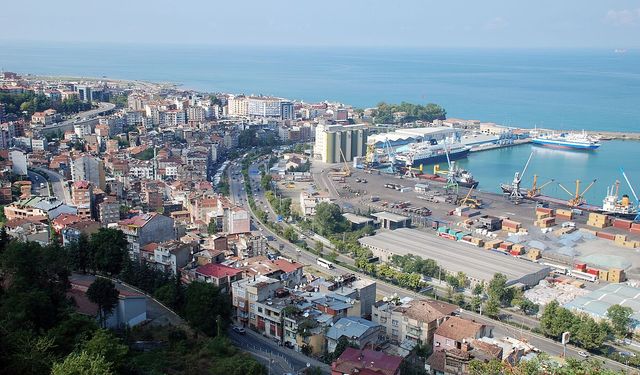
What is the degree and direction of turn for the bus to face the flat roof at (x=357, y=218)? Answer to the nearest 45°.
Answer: approximately 135° to its left

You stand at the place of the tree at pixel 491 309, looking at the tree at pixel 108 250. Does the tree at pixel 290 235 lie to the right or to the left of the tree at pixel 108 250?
right

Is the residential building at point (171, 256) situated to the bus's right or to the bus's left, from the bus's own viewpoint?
on its right

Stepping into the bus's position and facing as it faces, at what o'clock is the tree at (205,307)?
The tree is roughly at 2 o'clock from the bus.

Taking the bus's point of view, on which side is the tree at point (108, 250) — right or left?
on its right

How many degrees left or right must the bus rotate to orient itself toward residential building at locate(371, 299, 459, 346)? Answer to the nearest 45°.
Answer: approximately 45° to its right

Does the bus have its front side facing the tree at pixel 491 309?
yes

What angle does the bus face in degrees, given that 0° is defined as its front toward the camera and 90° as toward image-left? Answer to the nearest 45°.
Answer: approximately 315°
